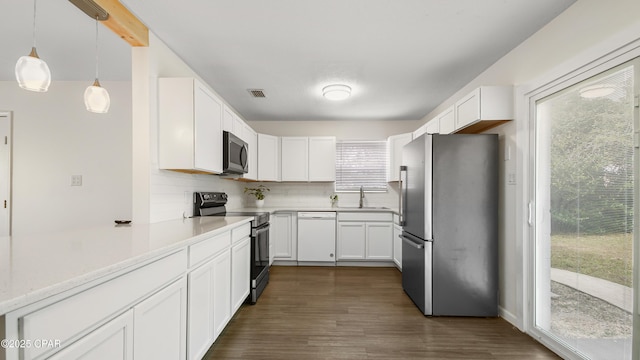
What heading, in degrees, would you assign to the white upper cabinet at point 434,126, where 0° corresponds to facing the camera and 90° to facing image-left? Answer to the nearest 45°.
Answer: approximately 90°

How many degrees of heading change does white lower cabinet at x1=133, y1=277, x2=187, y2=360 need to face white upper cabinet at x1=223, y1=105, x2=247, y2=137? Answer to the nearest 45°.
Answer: approximately 135° to its left

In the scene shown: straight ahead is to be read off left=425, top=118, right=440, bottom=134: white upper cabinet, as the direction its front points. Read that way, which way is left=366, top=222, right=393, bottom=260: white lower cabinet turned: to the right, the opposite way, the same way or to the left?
to the left

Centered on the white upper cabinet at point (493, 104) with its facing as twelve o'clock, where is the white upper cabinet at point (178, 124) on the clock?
the white upper cabinet at point (178, 124) is roughly at 11 o'clock from the white upper cabinet at point (493, 104).

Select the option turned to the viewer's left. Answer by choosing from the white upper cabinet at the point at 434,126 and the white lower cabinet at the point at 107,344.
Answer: the white upper cabinet

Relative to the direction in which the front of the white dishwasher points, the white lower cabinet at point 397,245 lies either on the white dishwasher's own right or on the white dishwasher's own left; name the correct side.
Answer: on the white dishwasher's own left

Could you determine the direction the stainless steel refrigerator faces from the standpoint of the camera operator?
facing to the left of the viewer

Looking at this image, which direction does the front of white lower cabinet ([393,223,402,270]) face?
to the viewer's left

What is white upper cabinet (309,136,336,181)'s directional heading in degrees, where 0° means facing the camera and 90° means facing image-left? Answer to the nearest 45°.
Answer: approximately 0°

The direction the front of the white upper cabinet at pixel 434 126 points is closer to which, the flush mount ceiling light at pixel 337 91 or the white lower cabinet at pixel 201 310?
the flush mount ceiling light
